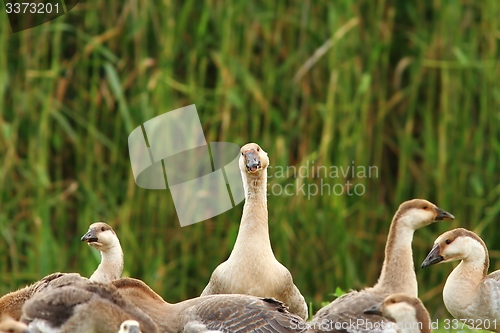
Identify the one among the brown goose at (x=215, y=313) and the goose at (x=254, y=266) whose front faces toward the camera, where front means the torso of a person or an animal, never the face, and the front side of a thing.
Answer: the goose

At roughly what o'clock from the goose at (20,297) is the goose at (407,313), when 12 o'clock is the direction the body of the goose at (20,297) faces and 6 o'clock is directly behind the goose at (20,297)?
the goose at (407,313) is roughly at 7 o'clock from the goose at (20,297).

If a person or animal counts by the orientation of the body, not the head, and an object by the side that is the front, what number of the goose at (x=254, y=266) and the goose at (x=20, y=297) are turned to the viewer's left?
1

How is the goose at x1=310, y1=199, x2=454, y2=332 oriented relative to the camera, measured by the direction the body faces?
to the viewer's right

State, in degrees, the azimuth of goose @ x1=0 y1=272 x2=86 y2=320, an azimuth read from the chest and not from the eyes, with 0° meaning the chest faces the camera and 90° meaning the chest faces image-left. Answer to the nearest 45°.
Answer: approximately 90°

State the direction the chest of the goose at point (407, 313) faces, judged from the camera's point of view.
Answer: to the viewer's left

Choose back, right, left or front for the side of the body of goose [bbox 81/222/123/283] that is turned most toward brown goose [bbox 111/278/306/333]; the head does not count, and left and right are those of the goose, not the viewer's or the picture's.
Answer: left

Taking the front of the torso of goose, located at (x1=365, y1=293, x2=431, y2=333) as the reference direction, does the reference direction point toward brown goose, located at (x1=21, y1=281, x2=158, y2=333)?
yes

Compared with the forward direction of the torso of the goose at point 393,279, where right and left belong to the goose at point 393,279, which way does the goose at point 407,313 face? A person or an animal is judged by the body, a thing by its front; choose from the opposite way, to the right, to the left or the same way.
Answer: the opposite way

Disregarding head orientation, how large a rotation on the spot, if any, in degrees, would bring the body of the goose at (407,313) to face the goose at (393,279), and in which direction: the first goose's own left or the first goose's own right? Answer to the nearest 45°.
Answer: approximately 90° to the first goose's own right

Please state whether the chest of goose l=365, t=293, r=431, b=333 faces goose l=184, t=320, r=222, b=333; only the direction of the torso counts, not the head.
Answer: yes

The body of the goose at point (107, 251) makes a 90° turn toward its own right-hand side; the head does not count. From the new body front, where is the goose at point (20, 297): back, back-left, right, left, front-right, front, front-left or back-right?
left

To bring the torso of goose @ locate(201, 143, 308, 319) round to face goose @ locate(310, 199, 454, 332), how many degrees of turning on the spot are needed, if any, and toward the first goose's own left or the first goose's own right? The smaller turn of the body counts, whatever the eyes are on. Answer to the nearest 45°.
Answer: approximately 45° to the first goose's own left

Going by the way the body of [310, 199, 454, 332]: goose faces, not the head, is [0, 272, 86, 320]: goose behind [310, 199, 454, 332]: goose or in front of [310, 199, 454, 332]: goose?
behind

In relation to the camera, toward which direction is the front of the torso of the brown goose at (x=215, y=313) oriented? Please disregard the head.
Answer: to the viewer's left

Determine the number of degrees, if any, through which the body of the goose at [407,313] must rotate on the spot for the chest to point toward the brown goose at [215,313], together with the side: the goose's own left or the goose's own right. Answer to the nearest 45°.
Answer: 0° — it already faces it

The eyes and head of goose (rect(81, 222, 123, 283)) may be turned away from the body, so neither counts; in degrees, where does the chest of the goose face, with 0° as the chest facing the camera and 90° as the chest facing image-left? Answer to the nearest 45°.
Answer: approximately 45°

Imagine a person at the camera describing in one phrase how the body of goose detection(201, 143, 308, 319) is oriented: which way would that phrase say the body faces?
toward the camera

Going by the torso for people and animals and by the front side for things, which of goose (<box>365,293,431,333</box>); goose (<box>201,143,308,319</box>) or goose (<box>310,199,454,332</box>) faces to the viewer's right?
goose (<box>310,199,454,332</box>)
